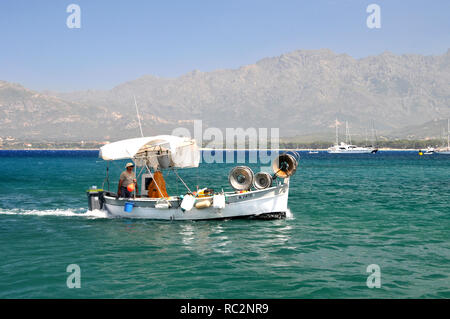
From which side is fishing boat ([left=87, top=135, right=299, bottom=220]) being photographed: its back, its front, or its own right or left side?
right
